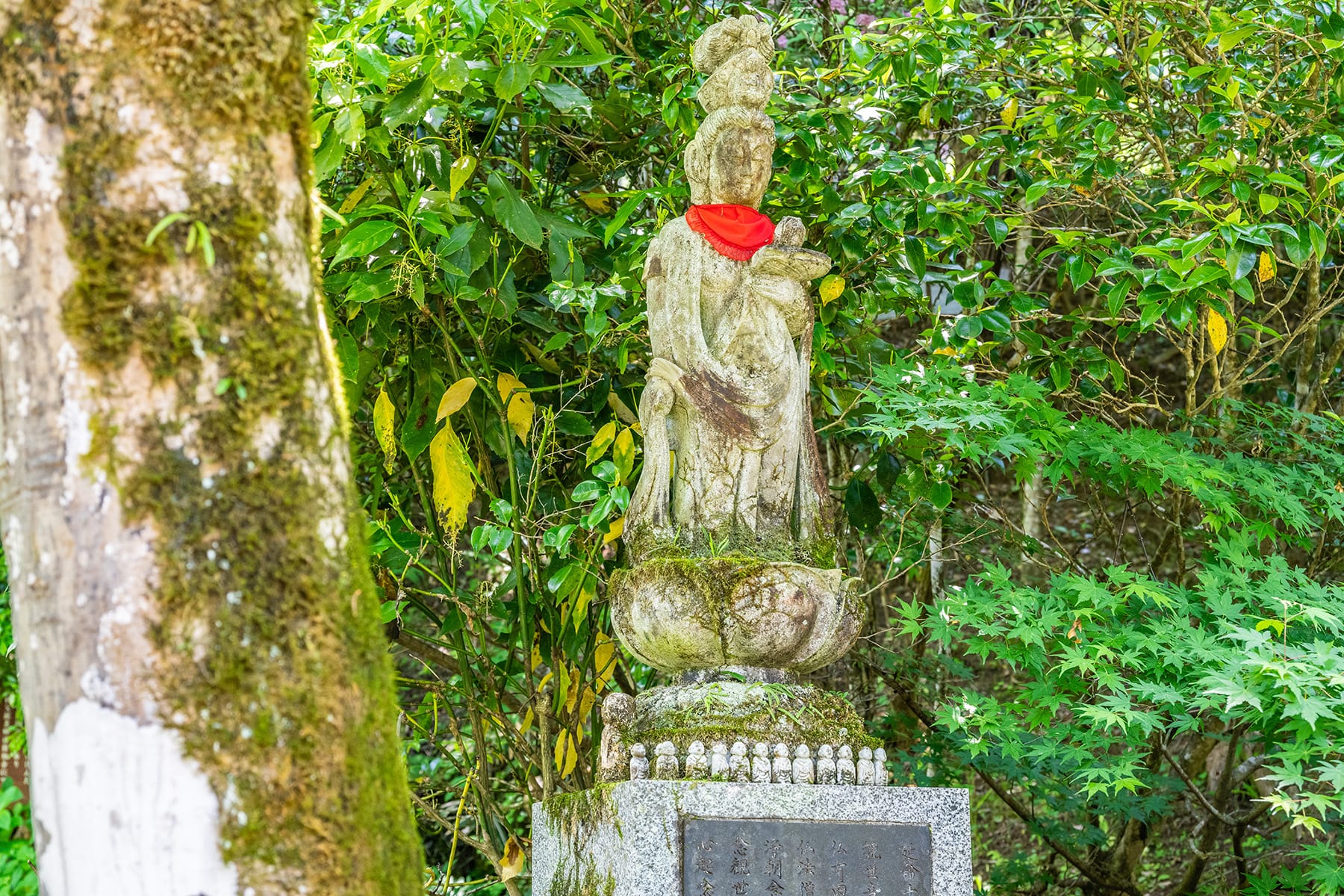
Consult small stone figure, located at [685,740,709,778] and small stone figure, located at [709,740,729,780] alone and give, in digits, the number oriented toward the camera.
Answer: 2

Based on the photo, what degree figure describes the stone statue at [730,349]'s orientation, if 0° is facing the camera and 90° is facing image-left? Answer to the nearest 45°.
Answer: approximately 315°

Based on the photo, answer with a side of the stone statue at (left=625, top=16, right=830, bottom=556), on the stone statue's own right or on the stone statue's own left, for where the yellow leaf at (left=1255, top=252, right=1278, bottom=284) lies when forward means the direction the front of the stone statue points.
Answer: on the stone statue's own left

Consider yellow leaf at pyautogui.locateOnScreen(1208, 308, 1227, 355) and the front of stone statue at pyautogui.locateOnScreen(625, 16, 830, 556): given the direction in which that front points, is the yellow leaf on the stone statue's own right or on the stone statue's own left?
on the stone statue's own left

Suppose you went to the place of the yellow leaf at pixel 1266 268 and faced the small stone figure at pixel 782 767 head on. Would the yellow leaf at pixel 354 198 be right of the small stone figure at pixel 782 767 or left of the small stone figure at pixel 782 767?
right

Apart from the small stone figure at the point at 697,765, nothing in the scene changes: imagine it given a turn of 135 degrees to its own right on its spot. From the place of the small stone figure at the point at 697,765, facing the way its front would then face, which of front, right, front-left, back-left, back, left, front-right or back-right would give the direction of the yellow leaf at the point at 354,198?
front
